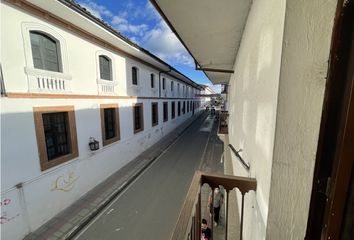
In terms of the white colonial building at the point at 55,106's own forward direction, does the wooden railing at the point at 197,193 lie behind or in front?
in front

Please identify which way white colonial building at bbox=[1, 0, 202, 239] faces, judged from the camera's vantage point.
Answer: facing the viewer and to the right of the viewer

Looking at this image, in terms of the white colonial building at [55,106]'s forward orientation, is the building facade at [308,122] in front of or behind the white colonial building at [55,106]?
in front
